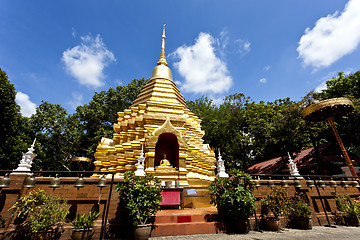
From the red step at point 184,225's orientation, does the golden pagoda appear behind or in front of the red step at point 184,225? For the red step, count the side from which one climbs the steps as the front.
behind

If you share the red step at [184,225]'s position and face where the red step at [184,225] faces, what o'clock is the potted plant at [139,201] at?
The potted plant is roughly at 2 o'clock from the red step.

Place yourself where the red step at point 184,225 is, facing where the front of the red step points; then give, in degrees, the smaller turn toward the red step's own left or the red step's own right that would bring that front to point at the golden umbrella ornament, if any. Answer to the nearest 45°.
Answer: approximately 90° to the red step's own left

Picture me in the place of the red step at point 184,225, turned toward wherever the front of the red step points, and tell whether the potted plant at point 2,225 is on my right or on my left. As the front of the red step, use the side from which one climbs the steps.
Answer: on my right

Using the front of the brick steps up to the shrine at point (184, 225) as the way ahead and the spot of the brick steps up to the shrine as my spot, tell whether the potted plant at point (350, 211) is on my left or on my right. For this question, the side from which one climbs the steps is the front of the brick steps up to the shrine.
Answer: on my left

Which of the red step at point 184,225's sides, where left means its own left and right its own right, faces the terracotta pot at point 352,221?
left

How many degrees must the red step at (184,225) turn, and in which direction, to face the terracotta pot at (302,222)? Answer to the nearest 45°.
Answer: approximately 90° to its left

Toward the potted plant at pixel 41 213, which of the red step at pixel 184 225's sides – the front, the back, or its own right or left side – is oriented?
right

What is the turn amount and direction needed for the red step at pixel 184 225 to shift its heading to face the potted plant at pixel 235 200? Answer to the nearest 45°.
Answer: approximately 90° to its left

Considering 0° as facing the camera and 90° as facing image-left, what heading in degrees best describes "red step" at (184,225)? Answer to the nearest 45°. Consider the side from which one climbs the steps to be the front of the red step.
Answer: approximately 0°

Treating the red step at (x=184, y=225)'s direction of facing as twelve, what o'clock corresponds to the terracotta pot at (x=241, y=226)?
The terracotta pot is roughly at 9 o'clock from the red step.

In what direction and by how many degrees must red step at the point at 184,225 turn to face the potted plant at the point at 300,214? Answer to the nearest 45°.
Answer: approximately 90° to its left

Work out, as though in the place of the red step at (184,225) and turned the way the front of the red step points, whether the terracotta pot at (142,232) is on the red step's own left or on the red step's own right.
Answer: on the red step's own right

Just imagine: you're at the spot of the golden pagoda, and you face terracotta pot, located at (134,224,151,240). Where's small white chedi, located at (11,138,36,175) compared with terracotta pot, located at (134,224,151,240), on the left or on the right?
right

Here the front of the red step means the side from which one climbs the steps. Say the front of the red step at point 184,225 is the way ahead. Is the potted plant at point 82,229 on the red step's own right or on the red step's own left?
on the red step's own right

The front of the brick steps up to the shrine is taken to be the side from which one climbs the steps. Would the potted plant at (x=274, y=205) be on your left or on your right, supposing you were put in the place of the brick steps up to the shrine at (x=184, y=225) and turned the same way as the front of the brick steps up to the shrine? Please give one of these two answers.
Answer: on your left
